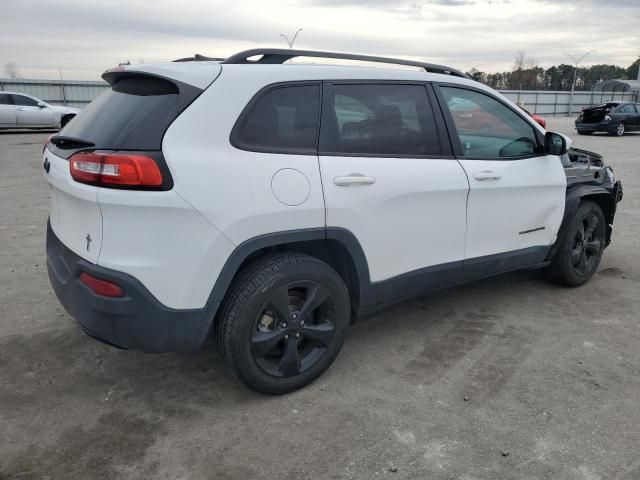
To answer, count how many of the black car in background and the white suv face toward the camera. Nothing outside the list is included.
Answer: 0

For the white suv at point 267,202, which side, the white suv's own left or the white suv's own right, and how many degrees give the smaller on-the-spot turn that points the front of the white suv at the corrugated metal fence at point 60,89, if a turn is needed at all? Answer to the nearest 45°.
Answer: approximately 90° to the white suv's own left

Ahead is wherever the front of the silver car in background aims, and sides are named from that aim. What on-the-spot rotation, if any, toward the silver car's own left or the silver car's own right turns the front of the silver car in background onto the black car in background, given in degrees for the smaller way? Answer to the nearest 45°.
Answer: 0° — it already faces it

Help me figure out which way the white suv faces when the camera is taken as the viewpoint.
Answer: facing away from the viewer and to the right of the viewer

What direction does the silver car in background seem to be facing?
to the viewer's right

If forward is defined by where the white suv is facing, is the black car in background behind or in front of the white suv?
in front

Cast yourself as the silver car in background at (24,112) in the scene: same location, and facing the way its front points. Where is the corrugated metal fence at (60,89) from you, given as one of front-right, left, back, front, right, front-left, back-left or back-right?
left

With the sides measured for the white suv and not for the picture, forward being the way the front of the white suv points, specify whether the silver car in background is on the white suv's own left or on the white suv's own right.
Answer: on the white suv's own left
